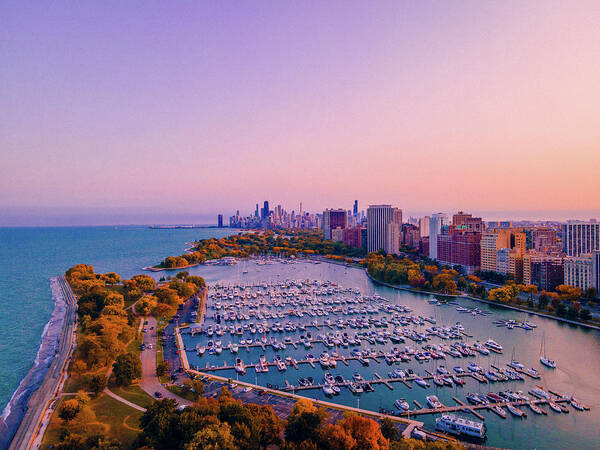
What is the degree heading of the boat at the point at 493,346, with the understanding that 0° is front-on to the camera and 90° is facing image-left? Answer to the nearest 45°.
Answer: approximately 135°

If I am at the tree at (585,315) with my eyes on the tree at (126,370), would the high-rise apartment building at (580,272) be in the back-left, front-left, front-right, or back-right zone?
back-right

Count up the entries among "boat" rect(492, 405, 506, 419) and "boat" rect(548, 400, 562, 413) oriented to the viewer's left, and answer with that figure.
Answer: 0
